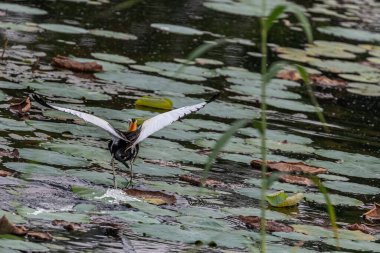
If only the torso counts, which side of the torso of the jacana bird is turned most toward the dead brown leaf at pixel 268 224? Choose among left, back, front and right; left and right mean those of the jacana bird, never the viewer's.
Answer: right

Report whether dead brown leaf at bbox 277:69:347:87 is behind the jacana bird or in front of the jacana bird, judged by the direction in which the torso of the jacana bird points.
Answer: in front

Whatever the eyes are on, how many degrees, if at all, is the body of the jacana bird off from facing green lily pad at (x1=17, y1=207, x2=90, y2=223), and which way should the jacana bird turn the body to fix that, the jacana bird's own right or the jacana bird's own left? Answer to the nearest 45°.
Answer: approximately 135° to the jacana bird's own left

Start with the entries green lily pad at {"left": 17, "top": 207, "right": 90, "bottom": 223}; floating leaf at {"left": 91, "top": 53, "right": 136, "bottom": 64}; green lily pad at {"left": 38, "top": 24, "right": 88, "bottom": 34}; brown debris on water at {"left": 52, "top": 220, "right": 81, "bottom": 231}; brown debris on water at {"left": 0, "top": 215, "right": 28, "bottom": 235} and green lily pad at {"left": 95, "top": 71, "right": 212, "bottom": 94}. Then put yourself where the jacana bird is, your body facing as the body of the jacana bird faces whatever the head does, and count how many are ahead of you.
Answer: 3

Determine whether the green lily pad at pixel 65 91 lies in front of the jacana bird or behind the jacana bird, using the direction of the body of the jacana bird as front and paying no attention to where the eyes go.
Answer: in front

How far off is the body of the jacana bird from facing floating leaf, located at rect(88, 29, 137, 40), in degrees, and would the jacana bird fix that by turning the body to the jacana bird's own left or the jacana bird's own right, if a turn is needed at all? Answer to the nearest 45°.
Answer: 0° — it already faces it

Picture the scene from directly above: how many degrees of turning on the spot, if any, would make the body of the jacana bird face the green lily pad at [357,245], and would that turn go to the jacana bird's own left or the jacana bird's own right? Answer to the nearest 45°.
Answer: approximately 90° to the jacana bird's own right

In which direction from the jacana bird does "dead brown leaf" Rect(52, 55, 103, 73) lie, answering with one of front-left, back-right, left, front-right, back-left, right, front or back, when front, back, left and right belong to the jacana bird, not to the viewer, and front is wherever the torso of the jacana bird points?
front

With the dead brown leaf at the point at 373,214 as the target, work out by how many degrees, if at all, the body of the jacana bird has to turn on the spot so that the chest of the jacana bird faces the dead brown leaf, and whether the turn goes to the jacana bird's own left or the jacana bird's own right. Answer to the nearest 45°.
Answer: approximately 90° to the jacana bird's own right

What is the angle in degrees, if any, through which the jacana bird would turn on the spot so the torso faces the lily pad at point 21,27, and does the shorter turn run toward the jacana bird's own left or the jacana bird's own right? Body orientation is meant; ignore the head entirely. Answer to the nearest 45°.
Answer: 0° — it already faces it

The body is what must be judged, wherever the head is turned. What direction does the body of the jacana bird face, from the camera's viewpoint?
away from the camera

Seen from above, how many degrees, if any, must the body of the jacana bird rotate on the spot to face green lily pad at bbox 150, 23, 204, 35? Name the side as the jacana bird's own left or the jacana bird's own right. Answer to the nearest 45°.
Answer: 0° — it already faces it

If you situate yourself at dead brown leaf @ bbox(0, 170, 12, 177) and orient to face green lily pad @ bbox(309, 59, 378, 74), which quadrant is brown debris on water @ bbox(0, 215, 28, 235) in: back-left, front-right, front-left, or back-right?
back-right

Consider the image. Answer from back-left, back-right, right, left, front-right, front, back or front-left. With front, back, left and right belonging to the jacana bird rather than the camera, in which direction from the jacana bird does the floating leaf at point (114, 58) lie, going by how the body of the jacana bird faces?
front
